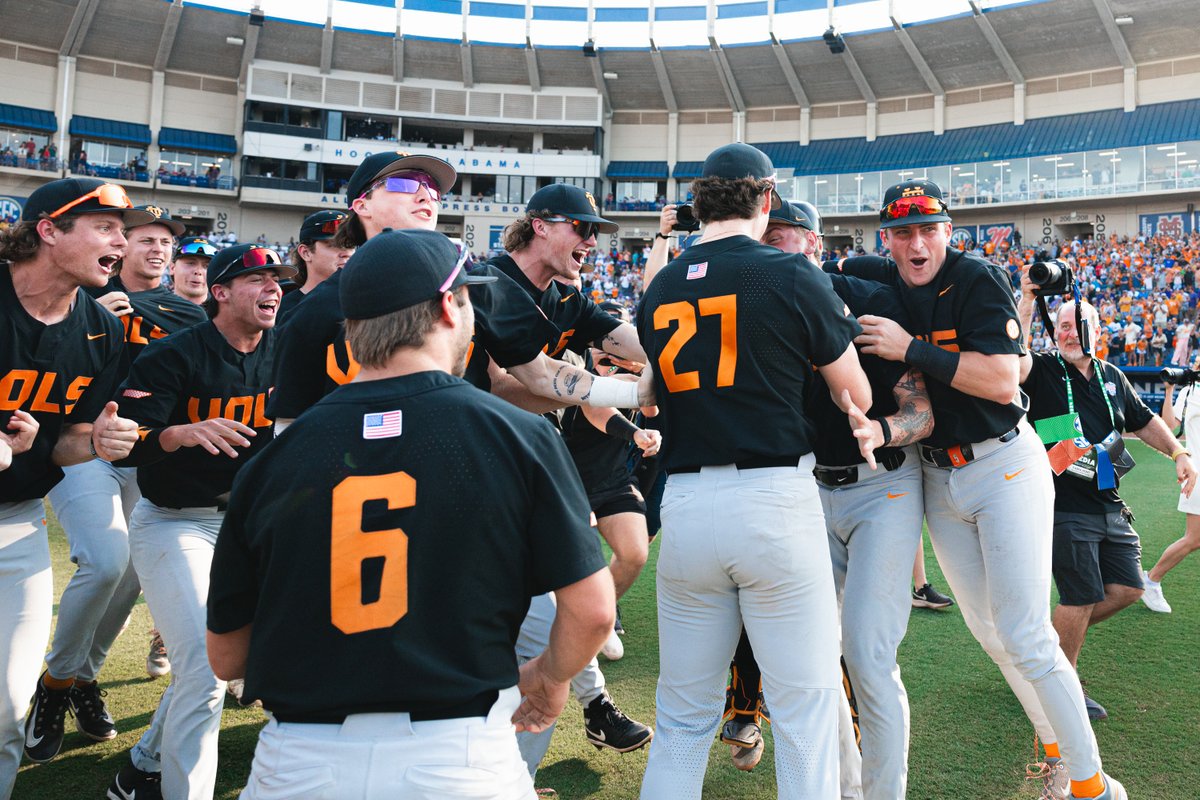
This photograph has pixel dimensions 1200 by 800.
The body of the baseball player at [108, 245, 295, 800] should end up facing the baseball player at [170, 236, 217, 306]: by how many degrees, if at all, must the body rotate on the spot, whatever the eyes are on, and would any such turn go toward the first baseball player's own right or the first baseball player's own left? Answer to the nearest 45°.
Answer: approximately 135° to the first baseball player's own left

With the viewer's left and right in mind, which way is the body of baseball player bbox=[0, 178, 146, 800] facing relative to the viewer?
facing the viewer and to the right of the viewer

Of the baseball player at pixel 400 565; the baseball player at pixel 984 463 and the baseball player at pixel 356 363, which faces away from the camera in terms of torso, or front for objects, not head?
the baseball player at pixel 400 565

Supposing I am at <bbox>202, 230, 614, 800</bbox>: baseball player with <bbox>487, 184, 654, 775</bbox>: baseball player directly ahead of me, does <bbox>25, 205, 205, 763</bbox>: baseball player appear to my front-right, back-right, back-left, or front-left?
front-left

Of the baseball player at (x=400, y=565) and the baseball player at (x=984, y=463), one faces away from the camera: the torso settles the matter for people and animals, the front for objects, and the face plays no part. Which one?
the baseball player at (x=400, y=565)

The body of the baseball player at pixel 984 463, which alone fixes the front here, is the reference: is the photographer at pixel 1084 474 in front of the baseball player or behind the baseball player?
behind

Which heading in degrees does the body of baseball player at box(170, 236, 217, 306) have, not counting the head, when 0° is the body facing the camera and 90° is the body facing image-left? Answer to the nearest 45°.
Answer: approximately 315°

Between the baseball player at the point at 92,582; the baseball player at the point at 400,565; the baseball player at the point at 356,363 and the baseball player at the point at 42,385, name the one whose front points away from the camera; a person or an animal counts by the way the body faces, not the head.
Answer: the baseball player at the point at 400,565

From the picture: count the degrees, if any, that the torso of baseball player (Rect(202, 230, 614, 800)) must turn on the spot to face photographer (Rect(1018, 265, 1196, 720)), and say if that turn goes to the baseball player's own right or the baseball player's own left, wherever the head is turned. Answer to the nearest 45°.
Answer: approximately 45° to the baseball player's own right

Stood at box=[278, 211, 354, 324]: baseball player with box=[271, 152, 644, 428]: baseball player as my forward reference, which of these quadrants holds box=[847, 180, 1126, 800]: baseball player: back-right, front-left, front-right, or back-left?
front-left

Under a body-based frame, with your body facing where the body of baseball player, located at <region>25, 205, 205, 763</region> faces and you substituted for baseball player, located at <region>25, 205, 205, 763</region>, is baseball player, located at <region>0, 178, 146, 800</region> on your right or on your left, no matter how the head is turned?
on your right

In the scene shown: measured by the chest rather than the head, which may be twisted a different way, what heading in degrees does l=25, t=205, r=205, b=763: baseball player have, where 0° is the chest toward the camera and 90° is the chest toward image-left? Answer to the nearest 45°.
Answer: approximately 315°

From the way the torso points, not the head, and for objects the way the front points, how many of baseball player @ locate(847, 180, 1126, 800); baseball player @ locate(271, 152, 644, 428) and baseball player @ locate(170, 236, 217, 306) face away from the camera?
0

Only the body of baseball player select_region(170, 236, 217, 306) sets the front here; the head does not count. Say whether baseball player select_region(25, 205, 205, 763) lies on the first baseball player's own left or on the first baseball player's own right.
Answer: on the first baseball player's own right

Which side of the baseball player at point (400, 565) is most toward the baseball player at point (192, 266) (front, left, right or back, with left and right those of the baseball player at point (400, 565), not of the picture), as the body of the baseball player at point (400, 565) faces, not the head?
front

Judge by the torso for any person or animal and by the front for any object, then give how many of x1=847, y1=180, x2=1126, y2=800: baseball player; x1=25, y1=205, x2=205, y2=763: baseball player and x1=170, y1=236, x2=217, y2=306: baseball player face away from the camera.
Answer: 0

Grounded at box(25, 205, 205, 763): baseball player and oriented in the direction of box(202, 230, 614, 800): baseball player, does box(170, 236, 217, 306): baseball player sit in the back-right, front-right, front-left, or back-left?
back-left

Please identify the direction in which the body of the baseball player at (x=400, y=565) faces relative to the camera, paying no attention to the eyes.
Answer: away from the camera

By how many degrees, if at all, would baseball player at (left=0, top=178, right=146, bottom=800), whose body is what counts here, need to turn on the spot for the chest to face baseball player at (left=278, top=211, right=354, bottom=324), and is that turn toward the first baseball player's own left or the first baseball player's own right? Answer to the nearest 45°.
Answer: approximately 90° to the first baseball player's own left
